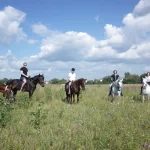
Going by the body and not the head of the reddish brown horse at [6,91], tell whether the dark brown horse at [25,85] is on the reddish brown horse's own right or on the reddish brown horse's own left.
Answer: on the reddish brown horse's own left

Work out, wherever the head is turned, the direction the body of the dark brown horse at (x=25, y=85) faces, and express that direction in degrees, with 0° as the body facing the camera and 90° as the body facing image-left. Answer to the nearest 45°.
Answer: approximately 270°

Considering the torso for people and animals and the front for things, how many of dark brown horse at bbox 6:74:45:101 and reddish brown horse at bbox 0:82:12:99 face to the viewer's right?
2

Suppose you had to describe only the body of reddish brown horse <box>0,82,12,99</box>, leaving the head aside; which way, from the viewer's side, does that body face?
to the viewer's right

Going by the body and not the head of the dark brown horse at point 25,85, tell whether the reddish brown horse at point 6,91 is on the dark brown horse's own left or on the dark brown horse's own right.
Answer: on the dark brown horse's own right
